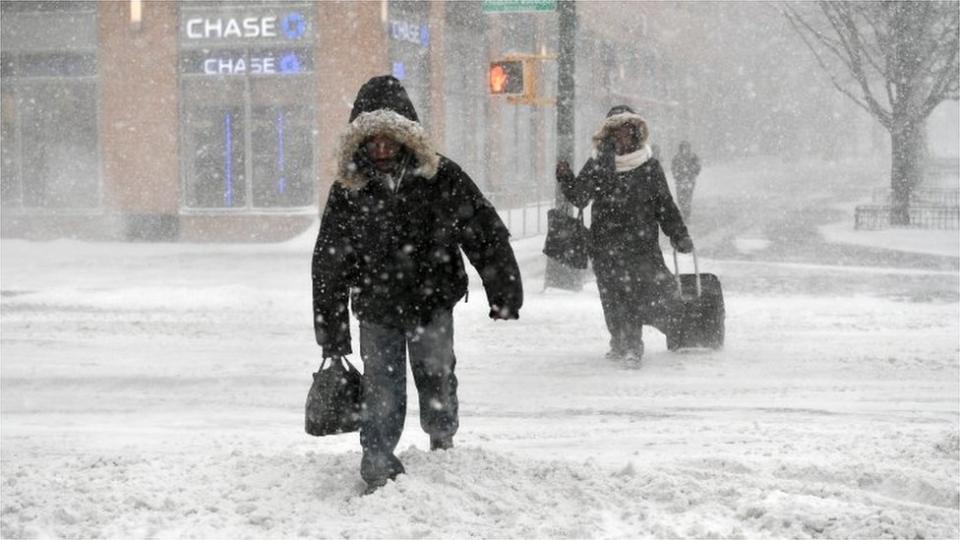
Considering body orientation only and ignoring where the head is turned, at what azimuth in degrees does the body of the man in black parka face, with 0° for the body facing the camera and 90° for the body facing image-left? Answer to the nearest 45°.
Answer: approximately 0°

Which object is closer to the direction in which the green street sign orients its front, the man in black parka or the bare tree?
the man in black parka

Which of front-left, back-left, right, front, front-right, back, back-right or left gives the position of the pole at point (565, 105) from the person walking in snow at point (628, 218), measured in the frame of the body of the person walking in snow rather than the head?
back

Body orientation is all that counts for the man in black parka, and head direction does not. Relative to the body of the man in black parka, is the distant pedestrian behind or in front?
behind

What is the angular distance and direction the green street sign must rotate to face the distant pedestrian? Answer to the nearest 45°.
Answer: approximately 180°

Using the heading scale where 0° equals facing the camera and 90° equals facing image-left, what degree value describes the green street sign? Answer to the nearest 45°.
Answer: approximately 0°

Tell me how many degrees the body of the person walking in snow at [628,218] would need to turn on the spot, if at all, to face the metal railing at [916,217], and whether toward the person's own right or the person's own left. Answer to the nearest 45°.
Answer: approximately 180°

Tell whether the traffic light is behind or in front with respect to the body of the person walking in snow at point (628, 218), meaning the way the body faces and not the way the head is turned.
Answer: behind

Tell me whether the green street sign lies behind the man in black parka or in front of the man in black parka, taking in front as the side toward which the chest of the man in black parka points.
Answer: behind

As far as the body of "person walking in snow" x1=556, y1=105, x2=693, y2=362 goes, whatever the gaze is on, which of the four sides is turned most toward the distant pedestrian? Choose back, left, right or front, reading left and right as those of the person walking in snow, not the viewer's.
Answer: back

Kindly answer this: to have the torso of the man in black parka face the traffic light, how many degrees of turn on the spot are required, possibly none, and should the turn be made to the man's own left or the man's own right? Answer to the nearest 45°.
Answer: approximately 180°
